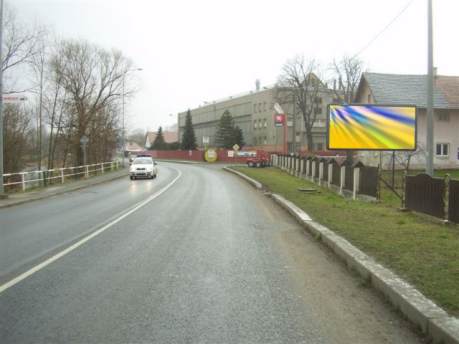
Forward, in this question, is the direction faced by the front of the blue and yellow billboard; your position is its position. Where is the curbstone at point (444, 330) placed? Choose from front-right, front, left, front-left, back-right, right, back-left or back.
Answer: front

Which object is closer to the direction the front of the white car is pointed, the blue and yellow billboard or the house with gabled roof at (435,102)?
the blue and yellow billboard

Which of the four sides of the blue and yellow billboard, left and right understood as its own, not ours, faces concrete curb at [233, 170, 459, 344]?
front

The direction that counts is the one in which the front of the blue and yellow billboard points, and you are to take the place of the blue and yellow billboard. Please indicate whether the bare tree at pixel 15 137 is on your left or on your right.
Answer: on your right

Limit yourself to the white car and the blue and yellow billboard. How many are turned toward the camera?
2

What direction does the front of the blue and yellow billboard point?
toward the camera

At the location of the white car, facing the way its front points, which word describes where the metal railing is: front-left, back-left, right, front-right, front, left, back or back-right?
right

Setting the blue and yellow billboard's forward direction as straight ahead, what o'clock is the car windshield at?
The car windshield is roughly at 4 o'clock from the blue and yellow billboard.

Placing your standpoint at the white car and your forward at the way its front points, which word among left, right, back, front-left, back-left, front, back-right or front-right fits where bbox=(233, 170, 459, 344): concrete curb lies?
front

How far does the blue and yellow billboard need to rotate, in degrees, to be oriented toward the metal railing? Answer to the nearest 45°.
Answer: approximately 90° to its right

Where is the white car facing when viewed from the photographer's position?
facing the viewer

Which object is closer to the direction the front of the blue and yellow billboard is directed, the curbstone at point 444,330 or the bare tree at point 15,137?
the curbstone
